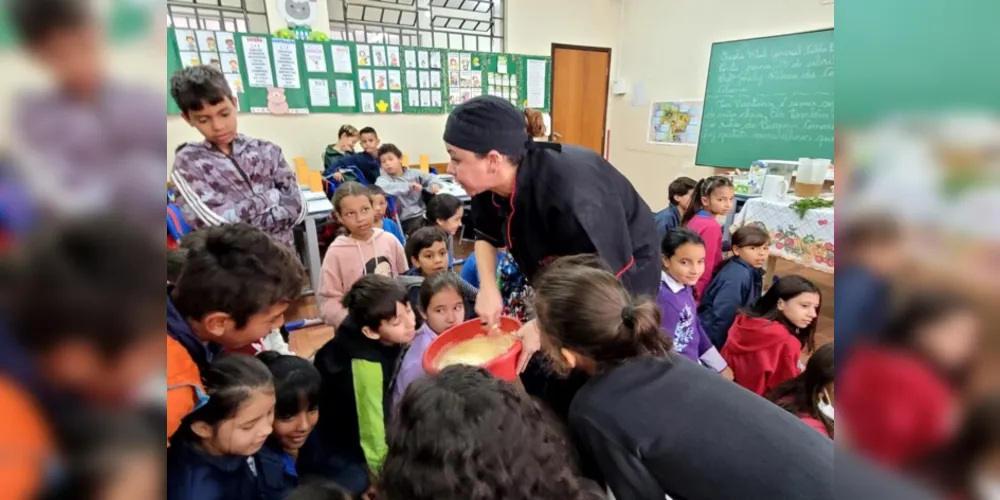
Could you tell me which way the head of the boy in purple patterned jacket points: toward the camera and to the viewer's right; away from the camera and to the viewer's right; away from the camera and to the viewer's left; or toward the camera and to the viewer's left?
toward the camera and to the viewer's right

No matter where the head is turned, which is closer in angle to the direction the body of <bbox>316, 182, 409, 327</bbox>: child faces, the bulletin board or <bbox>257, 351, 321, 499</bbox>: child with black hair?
the child with black hair

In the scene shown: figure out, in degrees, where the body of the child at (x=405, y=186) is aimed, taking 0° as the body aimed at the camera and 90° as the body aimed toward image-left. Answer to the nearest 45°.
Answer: approximately 0°

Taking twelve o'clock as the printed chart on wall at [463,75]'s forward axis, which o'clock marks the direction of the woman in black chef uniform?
The woman in black chef uniform is roughly at 12 o'clock from the printed chart on wall.

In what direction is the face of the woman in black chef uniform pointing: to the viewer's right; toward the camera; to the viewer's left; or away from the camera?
to the viewer's left

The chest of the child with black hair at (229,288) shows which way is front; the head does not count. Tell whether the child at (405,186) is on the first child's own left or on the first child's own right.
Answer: on the first child's own left

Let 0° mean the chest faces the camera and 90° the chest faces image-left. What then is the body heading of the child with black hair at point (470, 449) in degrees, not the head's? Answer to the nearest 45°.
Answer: approximately 180°

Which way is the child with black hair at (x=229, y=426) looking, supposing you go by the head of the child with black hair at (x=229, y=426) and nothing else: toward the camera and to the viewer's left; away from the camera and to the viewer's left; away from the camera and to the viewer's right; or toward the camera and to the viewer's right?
toward the camera and to the viewer's right

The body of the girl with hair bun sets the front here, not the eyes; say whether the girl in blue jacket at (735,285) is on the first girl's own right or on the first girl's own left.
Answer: on the first girl's own right

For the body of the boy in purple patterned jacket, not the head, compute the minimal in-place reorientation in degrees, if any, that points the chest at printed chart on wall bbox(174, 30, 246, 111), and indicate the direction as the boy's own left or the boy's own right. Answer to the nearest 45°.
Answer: approximately 135° to the boy's own left

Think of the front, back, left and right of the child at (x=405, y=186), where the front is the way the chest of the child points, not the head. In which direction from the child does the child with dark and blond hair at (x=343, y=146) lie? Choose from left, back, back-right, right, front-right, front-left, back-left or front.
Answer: back-right
